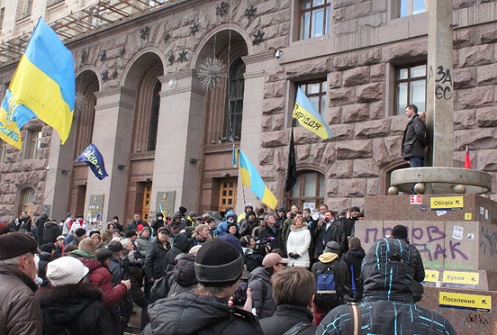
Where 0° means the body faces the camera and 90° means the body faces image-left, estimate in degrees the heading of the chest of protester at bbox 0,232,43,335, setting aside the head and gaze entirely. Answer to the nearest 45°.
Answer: approximately 225°

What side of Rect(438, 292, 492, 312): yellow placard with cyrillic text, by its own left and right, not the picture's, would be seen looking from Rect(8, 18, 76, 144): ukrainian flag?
right

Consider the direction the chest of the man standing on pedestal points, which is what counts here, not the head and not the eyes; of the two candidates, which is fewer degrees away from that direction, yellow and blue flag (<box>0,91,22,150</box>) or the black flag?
the yellow and blue flag

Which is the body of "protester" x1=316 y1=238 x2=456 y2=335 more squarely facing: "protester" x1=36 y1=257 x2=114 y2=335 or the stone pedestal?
the stone pedestal

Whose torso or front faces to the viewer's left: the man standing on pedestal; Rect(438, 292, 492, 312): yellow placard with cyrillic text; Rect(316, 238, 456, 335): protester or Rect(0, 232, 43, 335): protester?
the man standing on pedestal

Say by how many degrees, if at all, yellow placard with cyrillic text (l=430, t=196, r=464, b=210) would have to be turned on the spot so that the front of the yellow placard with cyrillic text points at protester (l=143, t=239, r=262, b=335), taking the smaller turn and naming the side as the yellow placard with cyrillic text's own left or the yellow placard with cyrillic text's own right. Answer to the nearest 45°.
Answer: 0° — it already faces them

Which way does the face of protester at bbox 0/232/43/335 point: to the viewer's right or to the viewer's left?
to the viewer's right

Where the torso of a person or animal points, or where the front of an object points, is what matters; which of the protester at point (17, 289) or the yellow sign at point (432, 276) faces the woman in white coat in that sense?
the protester

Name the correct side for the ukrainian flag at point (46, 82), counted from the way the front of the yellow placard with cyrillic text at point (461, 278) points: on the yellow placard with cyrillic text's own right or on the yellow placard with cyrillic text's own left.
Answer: on the yellow placard with cyrillic text's own right
